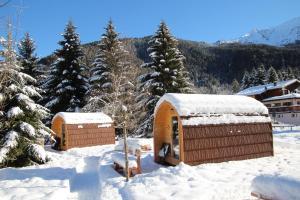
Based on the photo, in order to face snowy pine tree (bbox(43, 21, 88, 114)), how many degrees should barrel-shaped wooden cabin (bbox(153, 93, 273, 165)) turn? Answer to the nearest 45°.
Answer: approximately 90° to its right

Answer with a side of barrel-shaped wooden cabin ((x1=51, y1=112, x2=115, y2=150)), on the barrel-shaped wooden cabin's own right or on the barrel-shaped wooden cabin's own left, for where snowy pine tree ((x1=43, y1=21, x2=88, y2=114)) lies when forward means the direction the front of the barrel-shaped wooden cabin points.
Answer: on the barrel-shaped wooden cabin's own right

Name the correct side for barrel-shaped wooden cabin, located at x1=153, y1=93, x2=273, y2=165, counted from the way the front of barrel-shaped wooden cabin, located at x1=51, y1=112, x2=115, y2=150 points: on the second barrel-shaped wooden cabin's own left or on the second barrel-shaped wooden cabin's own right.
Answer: on the second barrel-shaped wooden cabin's own left

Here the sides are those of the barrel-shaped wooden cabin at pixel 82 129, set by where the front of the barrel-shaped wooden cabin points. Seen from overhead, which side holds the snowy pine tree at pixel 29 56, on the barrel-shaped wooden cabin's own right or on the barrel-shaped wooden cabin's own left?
on the barrel-shaped wooden cabin's own right

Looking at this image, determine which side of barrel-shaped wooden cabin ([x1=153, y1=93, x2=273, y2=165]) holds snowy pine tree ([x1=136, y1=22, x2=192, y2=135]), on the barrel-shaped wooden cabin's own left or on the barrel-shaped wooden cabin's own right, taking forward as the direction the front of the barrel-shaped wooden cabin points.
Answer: on the barrel-shaped wooden cabin's own right

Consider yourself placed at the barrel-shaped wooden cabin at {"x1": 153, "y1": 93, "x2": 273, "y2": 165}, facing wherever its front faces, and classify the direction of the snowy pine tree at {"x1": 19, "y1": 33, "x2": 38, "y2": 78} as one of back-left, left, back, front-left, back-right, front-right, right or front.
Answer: right

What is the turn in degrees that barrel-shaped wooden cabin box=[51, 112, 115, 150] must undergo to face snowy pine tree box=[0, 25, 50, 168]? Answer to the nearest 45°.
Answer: approximately 45° to its left

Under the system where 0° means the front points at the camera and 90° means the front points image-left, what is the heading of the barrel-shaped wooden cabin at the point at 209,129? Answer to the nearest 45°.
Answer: approximately 45°
